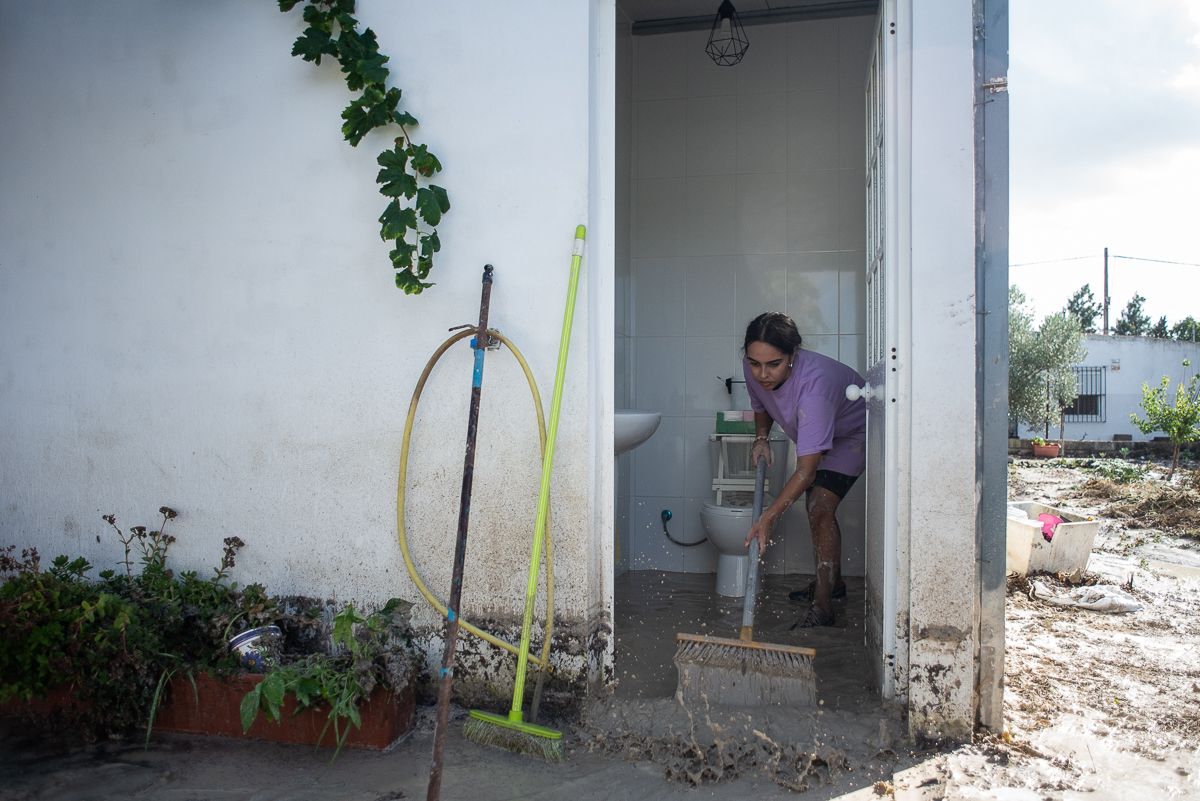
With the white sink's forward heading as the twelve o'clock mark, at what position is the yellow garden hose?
The yellow garden hose is roughly at 4 o'clock from the white sink.

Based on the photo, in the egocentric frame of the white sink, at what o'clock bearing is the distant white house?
The distant white house is roughly at 10 o'clock from the white sink.

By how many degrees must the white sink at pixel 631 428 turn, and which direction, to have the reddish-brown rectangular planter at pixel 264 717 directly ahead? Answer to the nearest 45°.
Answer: approximately 135° to its right

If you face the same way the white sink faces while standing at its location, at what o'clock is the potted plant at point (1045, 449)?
The potted plant is roughly at 10 o'clock from the white sink.

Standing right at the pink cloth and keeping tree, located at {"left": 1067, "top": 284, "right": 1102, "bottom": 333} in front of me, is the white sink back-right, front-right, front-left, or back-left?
back-left

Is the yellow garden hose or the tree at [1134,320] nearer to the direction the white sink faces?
the tree

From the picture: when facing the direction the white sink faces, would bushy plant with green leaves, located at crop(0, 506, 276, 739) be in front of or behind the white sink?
behind

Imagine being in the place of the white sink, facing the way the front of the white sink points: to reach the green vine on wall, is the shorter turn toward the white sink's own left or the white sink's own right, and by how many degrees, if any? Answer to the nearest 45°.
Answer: approximately 135° to the white sink's own right

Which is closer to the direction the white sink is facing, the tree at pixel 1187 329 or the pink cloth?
the pink cloth

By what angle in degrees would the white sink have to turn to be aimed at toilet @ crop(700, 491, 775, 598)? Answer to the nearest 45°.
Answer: approximately 45° to its left

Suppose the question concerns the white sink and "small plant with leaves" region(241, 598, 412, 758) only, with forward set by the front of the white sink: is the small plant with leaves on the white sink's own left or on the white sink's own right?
on the white sink's own right

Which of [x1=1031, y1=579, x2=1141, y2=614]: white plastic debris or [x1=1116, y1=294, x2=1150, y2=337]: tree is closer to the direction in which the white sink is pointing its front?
the white plastic debris

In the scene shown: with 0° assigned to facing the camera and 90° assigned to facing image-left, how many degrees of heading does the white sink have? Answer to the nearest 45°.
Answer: approximately 270°
